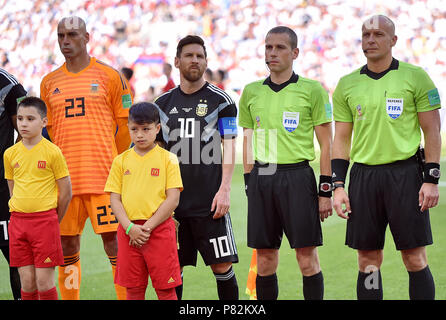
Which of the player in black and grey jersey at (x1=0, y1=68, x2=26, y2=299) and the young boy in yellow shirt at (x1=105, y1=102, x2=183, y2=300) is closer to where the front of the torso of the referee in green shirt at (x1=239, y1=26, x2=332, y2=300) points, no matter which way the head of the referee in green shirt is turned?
the young boy in yellow shirt

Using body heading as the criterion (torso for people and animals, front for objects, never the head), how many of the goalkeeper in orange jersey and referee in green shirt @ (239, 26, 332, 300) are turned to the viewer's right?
0

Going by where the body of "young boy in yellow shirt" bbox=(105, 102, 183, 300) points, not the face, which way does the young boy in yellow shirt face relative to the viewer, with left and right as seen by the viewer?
facing the viewer

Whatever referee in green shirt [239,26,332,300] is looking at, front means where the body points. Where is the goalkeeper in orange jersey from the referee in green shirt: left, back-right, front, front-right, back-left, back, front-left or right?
front-right

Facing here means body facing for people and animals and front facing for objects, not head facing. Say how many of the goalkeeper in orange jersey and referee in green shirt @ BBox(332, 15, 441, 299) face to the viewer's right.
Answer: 0

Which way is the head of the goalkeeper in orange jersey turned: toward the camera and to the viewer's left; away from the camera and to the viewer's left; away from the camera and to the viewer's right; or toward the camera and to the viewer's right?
toward the camera and to the viewer's left

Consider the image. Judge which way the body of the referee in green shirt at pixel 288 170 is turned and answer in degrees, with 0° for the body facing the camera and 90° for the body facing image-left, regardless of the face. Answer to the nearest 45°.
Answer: approximately 45°

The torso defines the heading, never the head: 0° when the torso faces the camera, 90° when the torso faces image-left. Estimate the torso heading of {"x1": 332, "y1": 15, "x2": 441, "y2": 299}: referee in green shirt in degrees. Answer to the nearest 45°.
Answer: approximately 45°

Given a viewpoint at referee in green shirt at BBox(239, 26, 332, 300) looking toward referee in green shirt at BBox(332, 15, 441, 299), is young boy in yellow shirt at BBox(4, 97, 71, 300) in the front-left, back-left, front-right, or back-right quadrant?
back-right

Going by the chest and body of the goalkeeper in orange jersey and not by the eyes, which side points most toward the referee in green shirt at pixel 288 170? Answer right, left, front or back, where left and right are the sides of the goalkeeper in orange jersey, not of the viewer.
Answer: left
